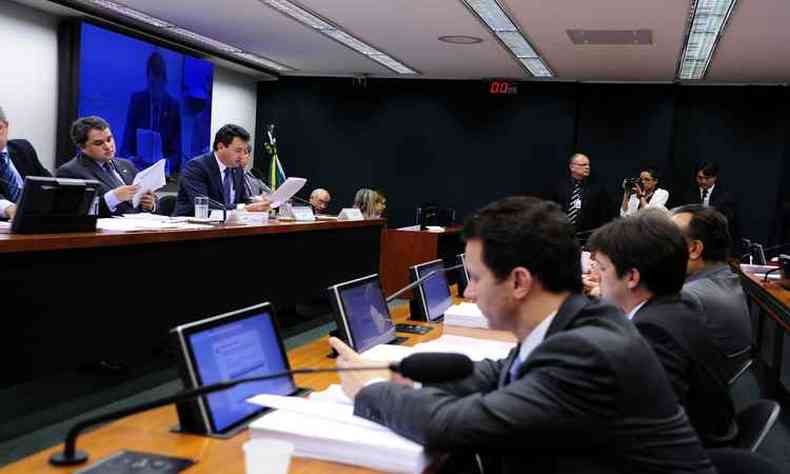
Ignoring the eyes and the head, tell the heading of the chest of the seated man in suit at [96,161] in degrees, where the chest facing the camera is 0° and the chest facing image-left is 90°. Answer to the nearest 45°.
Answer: approximately 315°

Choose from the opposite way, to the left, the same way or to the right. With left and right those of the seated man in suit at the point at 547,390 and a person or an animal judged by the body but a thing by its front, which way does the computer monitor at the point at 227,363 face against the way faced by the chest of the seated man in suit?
the opposite way

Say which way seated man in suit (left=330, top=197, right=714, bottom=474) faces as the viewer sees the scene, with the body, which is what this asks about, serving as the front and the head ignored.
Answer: to the viewer's left

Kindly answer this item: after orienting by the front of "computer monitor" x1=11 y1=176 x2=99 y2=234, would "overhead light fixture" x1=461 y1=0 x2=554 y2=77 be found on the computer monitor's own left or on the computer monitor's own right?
on the computer monitor's own right

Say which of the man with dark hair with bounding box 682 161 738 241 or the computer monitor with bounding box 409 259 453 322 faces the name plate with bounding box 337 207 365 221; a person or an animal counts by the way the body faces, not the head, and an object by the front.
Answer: the man with dark hair

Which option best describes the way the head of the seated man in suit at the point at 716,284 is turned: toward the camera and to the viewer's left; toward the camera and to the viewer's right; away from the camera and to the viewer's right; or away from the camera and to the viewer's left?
away from the camera and to the viewer's left

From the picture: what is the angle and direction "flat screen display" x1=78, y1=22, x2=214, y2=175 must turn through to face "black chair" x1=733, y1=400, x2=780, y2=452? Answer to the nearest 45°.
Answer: approximately 45° to its right

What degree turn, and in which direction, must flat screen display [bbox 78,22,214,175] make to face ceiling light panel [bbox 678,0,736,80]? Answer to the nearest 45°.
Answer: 0° — it already faces it

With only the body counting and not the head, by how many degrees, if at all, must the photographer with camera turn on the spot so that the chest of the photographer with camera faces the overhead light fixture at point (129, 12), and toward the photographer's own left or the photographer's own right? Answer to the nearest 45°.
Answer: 0° — they already face it

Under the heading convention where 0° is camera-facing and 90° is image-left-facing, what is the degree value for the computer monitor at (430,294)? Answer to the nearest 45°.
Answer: approximately 315°

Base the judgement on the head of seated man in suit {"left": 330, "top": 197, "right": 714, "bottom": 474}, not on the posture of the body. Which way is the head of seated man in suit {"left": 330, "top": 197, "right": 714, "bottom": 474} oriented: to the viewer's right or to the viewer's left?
to the viewer's left
